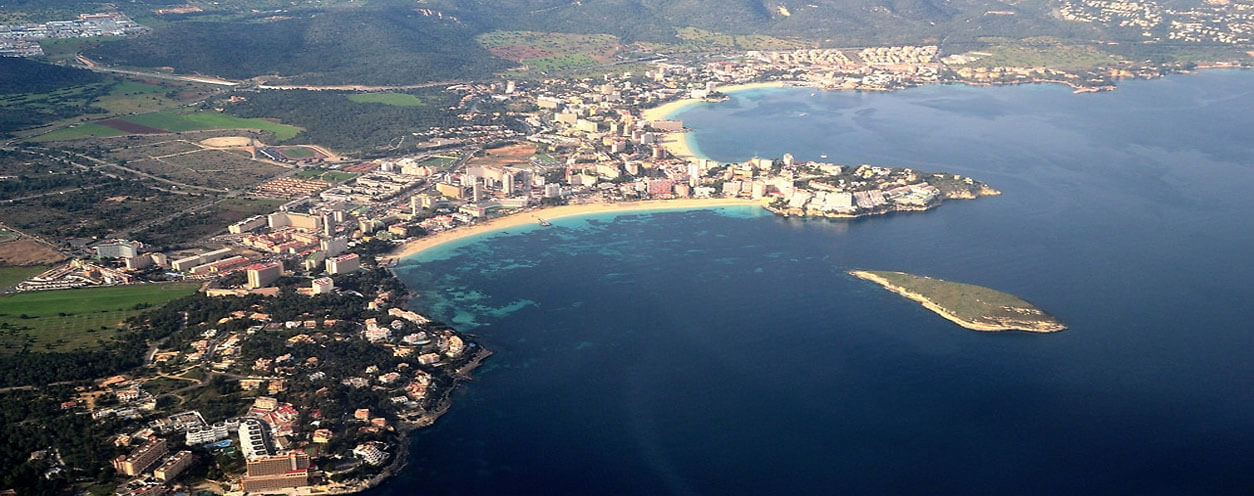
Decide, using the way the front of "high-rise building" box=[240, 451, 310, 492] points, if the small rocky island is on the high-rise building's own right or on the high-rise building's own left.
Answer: on the high-rise building's own left

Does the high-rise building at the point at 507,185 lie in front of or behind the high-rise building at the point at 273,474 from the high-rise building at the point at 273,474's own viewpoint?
behind

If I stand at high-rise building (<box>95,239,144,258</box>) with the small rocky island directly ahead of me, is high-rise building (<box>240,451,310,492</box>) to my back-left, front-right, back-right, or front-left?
front-right

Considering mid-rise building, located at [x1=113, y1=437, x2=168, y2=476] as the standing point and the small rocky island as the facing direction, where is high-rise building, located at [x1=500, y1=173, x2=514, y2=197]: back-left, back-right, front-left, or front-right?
front-left

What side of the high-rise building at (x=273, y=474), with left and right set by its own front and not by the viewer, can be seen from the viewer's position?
front

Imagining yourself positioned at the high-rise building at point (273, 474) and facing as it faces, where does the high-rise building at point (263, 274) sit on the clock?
the high-rise building at point (263, 274) is roughly at 6 o'clock from the high-rise building at point (273, 474).

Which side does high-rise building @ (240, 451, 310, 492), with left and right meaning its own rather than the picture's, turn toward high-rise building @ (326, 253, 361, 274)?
back
